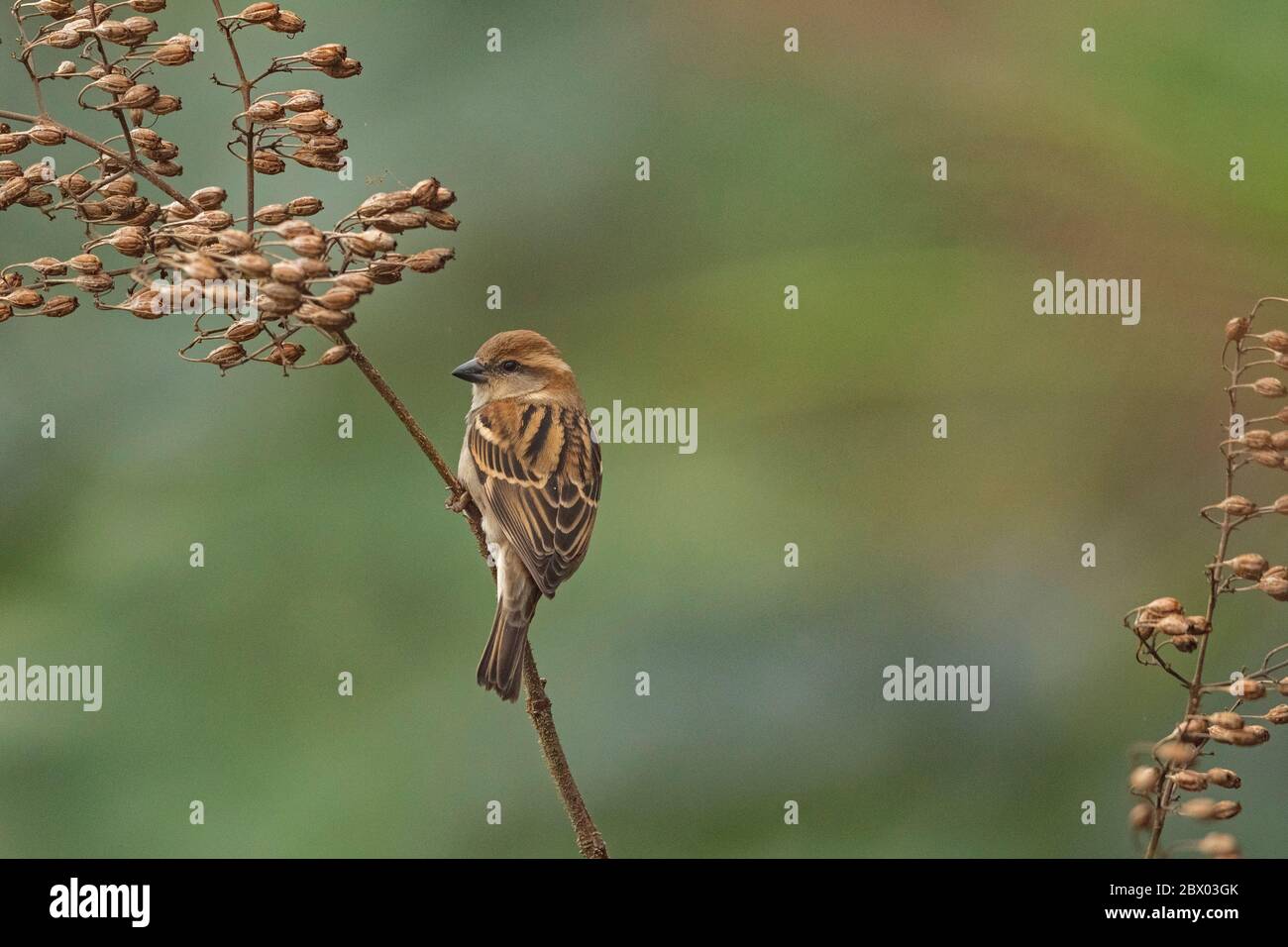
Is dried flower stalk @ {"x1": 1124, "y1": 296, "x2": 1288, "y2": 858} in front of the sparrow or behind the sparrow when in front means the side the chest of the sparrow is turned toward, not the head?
behind

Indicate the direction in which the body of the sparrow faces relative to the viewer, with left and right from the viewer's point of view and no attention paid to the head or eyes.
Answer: facing away from the viewer and to the left of the viewer
